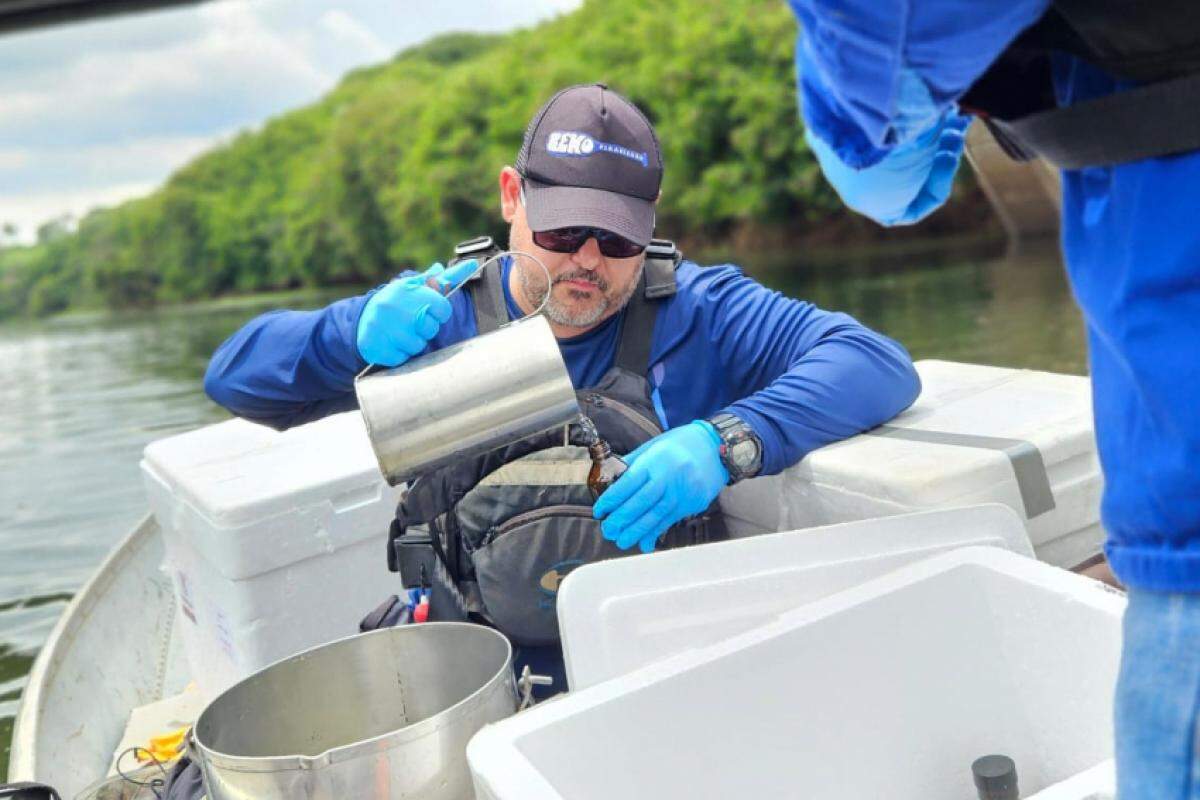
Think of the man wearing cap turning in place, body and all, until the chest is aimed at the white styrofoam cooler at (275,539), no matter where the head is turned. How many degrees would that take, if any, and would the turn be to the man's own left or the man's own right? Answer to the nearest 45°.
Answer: approximately 90° to the man's own right

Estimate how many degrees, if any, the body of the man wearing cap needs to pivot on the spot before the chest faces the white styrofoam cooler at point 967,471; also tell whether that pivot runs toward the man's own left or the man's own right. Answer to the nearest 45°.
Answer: approximately 45° to the man's own left

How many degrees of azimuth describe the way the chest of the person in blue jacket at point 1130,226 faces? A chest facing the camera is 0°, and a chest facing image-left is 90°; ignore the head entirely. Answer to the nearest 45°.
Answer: approximately 90°

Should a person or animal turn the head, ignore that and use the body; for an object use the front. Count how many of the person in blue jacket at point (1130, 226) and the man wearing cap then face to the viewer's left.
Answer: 1

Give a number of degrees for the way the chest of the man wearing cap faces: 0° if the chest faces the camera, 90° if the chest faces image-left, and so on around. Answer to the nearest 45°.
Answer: approximately 0°
